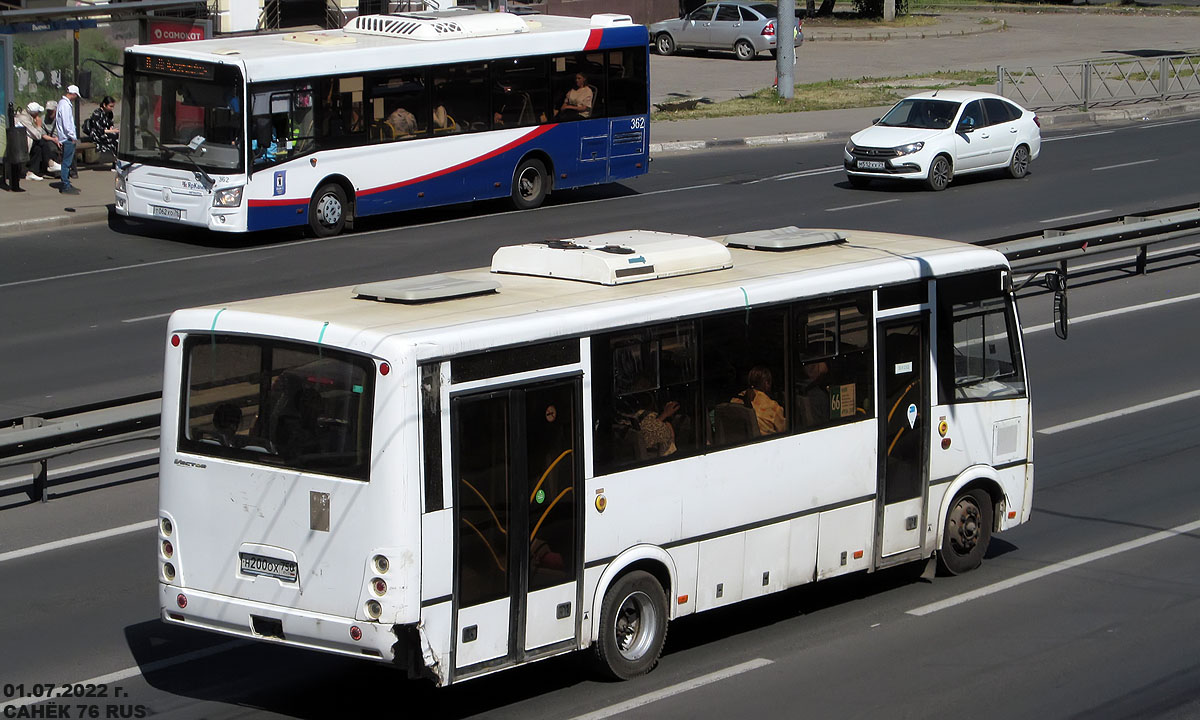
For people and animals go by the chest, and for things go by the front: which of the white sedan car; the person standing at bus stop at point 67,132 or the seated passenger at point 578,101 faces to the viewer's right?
the person standing at bus stop

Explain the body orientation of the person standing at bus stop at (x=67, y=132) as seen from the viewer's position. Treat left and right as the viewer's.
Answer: facing to the right of the viewer

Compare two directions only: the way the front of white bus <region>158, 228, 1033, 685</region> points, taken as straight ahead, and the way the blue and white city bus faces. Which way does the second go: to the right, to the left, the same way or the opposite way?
the opposite way

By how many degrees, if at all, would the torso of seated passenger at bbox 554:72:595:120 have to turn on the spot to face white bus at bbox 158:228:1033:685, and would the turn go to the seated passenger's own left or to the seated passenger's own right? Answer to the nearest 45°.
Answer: approximately 45° to the seated passenger's own left

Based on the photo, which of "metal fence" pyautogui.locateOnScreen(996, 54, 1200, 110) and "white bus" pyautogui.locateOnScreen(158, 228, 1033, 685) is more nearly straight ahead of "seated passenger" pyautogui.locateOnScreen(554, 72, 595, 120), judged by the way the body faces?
the white bus

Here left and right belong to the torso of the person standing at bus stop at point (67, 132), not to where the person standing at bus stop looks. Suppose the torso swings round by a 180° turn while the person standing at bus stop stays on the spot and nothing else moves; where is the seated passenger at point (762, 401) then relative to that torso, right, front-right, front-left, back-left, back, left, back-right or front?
left

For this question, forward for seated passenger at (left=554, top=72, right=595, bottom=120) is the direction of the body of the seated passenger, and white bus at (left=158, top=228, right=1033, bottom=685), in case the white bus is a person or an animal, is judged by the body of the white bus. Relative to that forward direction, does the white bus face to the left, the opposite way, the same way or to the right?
the opposite way

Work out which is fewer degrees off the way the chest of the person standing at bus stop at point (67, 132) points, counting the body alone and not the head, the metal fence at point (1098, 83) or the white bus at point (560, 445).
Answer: the metal fence

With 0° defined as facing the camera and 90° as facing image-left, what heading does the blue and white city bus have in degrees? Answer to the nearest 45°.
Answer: approximately 45°

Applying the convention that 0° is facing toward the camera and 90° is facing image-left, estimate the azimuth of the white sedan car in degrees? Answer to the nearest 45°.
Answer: approximately 45°

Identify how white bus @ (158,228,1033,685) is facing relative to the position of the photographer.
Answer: facing away from the viewer and to the right of the viewer

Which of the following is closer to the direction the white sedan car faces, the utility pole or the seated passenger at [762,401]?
the seated passenger

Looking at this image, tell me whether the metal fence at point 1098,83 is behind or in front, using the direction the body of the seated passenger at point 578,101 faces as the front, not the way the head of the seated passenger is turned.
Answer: behind
